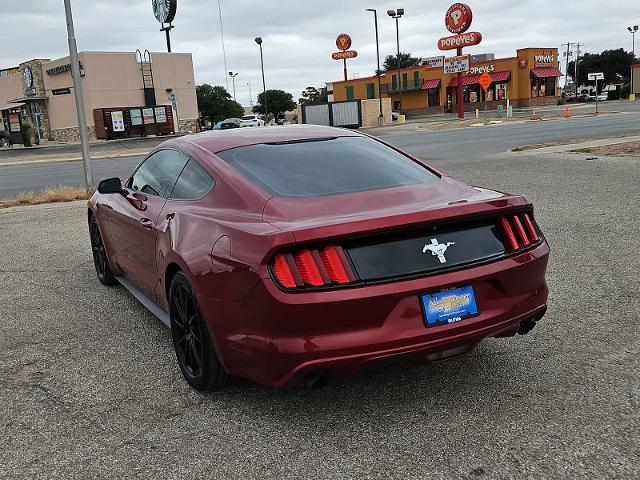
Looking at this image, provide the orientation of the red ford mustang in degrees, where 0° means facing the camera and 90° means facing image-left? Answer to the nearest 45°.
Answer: approximately 135°
